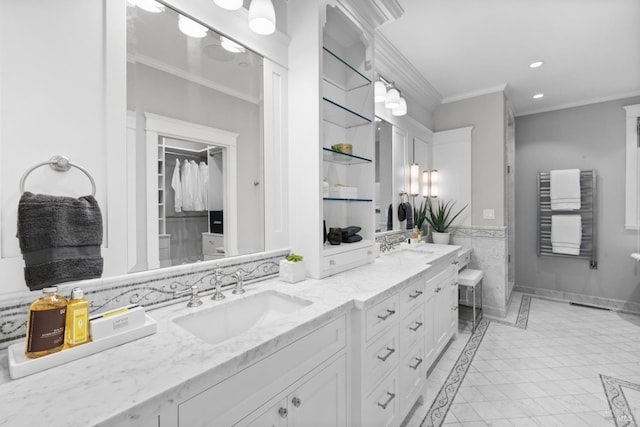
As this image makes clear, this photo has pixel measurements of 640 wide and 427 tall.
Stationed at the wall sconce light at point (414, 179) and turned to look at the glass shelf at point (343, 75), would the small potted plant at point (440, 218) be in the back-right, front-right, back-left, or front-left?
back-left

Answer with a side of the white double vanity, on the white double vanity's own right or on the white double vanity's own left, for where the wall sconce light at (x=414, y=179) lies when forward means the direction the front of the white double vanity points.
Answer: on the white double vanity's own left

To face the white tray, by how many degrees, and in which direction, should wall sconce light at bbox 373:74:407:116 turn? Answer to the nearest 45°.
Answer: approximately 90° to its right

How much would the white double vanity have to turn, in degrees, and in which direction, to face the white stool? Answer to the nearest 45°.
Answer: approximately 90° to its left

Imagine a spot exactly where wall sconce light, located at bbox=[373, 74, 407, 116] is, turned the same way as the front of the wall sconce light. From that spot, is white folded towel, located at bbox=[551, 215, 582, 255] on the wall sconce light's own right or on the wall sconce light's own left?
on the wall sconce light's own left

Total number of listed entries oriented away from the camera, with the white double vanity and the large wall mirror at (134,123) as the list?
0

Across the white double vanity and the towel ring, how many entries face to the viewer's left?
0

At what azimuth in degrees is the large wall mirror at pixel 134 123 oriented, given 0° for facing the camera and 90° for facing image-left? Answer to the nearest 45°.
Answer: approximately 315°

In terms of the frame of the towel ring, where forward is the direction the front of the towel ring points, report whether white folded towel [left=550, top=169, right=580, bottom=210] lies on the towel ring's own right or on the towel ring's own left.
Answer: on the towel ring's own left

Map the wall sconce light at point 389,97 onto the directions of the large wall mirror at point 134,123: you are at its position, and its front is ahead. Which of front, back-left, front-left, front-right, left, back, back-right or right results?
front-left

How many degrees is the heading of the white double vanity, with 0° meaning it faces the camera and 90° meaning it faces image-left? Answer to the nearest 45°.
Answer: approximately 315°
